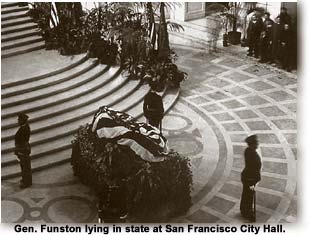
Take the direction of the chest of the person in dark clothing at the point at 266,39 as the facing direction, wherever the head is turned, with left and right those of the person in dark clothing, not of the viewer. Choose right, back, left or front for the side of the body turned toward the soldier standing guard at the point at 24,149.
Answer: front

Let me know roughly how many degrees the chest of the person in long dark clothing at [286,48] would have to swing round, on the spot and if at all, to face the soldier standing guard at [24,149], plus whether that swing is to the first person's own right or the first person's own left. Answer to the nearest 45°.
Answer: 0° — they already face them

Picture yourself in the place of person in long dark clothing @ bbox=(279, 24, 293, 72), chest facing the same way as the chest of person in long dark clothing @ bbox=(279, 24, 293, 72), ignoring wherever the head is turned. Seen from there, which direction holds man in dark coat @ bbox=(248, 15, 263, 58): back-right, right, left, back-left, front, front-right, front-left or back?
right

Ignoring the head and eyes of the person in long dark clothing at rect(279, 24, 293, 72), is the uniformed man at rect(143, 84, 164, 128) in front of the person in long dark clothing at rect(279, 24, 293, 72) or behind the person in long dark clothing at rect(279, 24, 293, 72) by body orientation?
in front

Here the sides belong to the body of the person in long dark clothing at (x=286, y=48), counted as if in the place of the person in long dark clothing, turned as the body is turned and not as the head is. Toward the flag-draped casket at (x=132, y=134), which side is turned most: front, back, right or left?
front

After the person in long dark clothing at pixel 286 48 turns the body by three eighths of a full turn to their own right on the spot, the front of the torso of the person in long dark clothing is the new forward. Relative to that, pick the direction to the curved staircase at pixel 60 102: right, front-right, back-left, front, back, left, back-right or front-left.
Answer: back-left

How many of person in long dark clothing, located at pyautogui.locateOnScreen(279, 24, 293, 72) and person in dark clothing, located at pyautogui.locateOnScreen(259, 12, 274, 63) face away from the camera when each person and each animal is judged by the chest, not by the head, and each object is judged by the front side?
0

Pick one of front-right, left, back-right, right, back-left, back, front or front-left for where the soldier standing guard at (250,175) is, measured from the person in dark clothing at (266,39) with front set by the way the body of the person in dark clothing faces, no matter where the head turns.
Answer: front-left

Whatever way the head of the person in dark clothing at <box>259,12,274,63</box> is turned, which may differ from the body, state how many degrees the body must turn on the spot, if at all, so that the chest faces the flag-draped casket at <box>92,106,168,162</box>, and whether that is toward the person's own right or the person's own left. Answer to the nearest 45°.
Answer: approximately 45° to the person's own left

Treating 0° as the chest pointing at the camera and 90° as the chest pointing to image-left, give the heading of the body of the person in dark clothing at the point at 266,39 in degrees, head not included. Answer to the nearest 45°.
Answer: approximately 45°

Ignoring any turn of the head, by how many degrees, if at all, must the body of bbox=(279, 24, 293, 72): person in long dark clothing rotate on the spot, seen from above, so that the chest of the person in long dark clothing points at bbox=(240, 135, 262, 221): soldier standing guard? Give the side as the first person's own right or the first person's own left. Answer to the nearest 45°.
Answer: approximately 45° to the first person's own left
